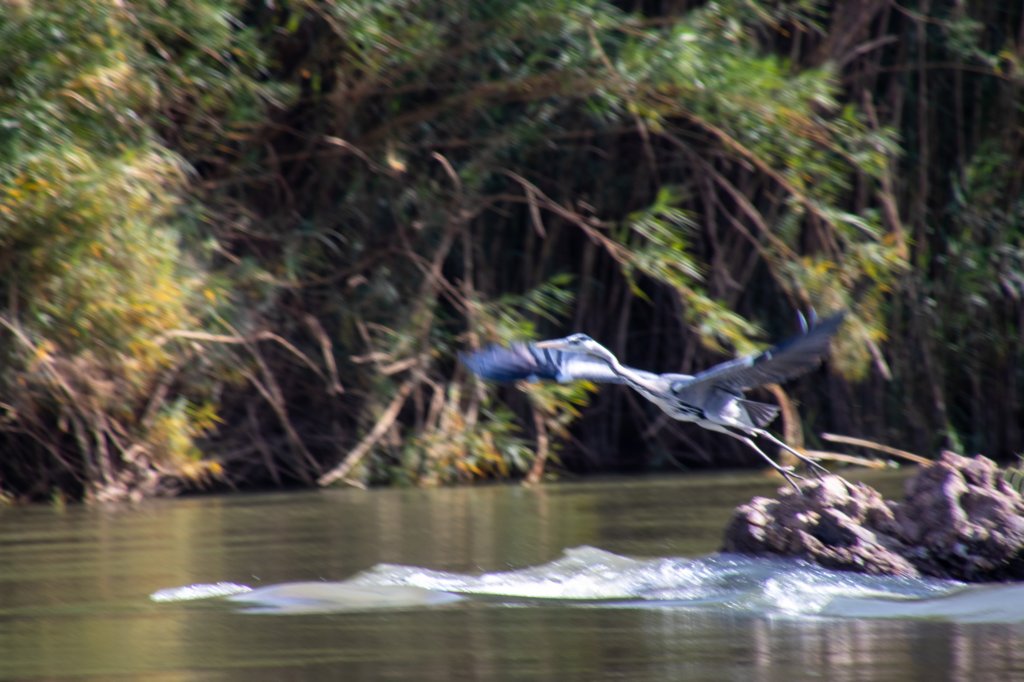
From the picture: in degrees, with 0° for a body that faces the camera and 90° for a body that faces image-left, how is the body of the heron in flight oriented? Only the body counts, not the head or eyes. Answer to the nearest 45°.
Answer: approximately 45°

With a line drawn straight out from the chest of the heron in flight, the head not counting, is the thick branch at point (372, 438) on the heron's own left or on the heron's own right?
on the heron's own right

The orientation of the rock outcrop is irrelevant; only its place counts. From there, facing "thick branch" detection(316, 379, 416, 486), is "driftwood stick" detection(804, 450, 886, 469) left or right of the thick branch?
right

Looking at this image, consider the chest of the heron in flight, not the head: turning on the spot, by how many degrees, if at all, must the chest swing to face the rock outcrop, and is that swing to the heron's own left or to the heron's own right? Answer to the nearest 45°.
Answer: approximately 135° to the heron's own left

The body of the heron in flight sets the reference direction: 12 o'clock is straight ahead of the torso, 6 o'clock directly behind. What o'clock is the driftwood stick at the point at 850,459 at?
The driftwood stick is roughly at 5 o'clock from the heron in flight.

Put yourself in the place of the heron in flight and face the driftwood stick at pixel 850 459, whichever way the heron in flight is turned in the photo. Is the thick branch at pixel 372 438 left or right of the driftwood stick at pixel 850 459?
left
